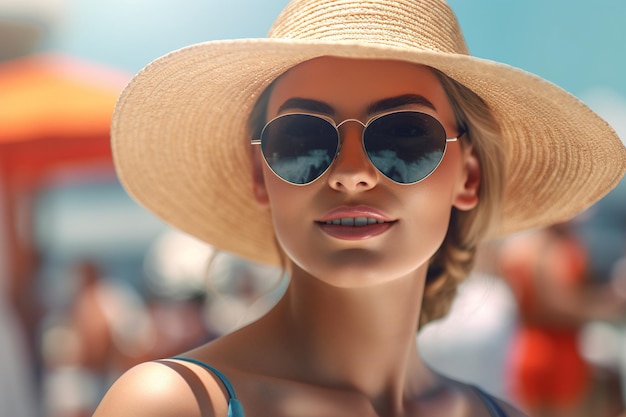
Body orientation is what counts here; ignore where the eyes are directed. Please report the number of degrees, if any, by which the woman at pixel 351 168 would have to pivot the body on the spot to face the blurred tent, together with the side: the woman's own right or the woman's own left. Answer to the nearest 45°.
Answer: approximately 135° to the woman's own right

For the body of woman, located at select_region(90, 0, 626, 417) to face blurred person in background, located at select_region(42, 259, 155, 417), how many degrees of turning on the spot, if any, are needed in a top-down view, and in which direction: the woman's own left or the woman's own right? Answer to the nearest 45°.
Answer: approximately 135° to the woman's own right

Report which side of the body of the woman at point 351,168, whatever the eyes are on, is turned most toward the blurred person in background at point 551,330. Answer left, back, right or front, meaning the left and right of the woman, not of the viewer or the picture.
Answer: back

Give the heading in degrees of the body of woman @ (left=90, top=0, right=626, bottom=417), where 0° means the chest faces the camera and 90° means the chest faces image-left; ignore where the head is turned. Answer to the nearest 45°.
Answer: approximately 0°
